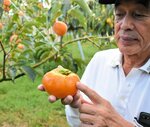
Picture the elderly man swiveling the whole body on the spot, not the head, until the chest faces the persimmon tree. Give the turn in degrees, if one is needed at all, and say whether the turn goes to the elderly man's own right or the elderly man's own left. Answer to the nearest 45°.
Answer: approximately 90° to the elderly man's own right

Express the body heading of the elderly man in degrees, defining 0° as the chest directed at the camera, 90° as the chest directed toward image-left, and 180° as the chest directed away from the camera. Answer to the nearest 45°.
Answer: approximately 45°
